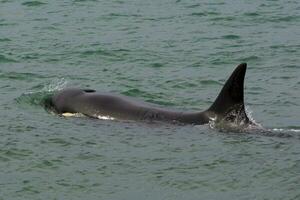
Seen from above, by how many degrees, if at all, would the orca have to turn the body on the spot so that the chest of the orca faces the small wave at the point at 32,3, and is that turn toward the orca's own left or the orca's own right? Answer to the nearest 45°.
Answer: approximately 90° to the orca's own right

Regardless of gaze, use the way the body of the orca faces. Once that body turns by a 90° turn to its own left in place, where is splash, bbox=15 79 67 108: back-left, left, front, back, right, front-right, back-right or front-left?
back-right

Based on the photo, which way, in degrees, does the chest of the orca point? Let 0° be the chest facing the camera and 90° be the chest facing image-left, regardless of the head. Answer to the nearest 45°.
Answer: approximately 90°
